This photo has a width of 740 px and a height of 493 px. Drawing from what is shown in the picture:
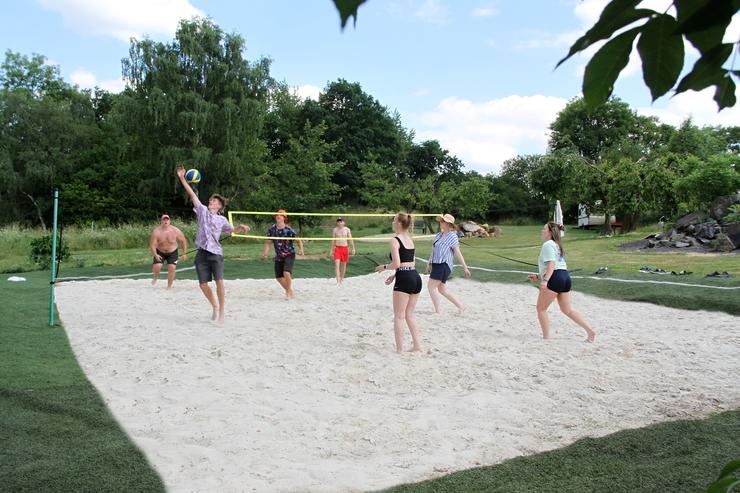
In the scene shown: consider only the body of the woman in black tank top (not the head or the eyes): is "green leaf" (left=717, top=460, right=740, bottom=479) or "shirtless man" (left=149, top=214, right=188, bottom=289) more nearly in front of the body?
the shirtless man

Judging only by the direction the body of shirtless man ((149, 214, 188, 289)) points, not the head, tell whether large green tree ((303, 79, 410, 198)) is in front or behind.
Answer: behind

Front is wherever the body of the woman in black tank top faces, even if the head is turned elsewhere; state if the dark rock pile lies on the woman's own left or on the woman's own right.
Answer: on the woman's own right

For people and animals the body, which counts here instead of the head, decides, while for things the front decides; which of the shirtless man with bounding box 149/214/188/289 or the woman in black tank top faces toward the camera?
the shirtless man

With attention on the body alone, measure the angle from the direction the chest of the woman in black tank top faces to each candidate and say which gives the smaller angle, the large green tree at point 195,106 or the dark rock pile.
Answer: the large green tree

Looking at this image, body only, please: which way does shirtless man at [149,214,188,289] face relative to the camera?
toward the camera

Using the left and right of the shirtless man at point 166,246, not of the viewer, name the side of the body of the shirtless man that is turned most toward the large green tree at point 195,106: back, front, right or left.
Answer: back

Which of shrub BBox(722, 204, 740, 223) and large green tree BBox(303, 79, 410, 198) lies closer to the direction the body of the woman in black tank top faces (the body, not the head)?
the large green tree

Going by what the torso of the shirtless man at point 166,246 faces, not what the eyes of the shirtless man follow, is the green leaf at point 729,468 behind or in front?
in front

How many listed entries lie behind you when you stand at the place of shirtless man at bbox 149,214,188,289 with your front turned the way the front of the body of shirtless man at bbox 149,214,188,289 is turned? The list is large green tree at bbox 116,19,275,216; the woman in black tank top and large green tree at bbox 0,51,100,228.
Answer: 2

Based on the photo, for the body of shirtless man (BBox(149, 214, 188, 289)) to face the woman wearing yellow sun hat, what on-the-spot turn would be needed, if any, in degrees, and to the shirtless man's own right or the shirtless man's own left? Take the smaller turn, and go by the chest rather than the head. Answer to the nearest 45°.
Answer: approximately 45° to the shirtless man's own left
